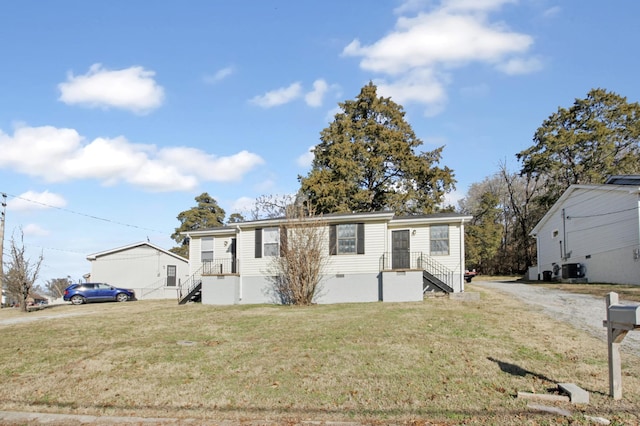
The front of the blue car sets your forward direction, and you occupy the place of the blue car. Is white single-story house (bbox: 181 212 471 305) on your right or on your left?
on your right

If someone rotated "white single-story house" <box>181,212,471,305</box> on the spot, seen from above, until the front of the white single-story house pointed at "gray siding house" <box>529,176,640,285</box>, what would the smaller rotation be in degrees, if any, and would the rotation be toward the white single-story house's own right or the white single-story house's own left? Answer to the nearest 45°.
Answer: approximately 135° to the white single-story house's own left

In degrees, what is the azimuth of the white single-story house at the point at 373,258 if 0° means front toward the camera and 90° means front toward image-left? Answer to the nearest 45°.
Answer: approximately 0°

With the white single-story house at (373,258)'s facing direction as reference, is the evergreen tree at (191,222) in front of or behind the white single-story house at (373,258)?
behind
